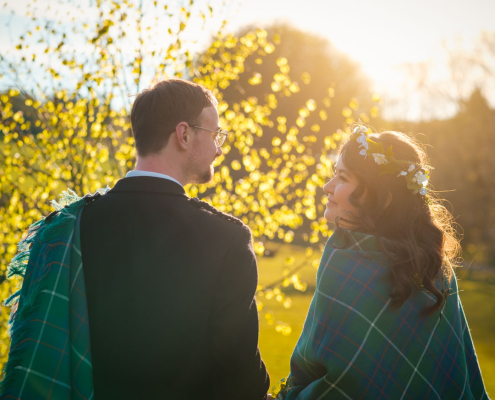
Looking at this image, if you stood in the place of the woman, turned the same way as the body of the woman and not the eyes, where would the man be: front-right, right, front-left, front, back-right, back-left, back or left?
left

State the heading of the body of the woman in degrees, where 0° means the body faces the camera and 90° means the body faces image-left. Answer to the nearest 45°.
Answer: approximately 135°

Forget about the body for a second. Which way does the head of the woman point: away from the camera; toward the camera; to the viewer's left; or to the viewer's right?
to the viewer's left
